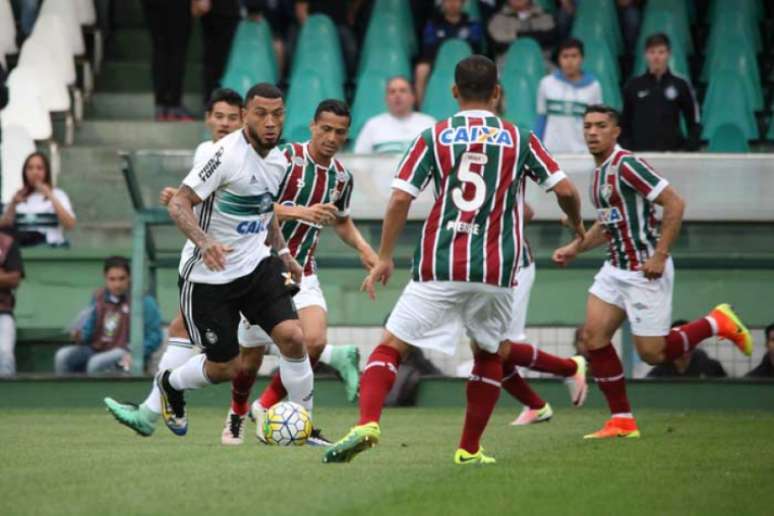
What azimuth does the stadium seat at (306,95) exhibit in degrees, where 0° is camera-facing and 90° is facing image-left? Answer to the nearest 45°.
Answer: approximately 0°

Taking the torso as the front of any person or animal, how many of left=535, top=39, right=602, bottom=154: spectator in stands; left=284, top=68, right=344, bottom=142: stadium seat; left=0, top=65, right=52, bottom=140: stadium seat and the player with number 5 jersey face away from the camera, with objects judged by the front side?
1

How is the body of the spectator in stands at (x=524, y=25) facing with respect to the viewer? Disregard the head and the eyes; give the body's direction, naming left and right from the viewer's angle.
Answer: facing the viewer

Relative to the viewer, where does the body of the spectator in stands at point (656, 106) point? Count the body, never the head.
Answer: toward the camera

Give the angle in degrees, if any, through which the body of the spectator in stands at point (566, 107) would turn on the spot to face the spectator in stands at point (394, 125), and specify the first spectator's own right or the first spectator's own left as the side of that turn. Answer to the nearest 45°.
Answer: approximately 90° to the first spectator's own right

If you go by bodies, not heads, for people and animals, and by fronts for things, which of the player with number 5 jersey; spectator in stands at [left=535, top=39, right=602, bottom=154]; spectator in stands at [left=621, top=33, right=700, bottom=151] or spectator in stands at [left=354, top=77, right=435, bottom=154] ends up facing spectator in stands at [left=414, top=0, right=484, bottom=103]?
the player with number 5 jersey

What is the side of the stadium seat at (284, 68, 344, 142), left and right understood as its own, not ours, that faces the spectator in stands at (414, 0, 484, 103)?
left

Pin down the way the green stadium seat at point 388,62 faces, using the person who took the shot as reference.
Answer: facing the viewer

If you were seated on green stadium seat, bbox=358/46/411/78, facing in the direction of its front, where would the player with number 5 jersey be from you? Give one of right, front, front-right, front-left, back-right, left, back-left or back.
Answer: front

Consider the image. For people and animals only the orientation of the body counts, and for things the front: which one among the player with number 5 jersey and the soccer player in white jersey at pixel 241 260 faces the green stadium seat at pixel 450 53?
the player with number 5 jersey

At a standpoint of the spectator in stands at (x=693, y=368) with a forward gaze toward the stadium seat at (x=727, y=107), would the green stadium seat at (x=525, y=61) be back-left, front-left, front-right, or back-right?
front-left

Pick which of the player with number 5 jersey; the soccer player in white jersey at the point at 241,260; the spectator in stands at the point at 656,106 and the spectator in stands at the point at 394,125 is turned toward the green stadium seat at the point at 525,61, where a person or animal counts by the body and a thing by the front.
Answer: the player with number 5 jersey

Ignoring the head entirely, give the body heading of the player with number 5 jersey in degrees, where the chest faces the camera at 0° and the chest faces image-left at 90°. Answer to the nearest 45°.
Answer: approximately 180°

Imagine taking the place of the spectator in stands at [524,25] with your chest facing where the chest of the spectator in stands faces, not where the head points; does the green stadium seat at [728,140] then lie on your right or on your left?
on your left

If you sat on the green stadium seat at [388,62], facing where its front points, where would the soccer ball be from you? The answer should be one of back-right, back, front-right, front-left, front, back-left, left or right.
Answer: front
